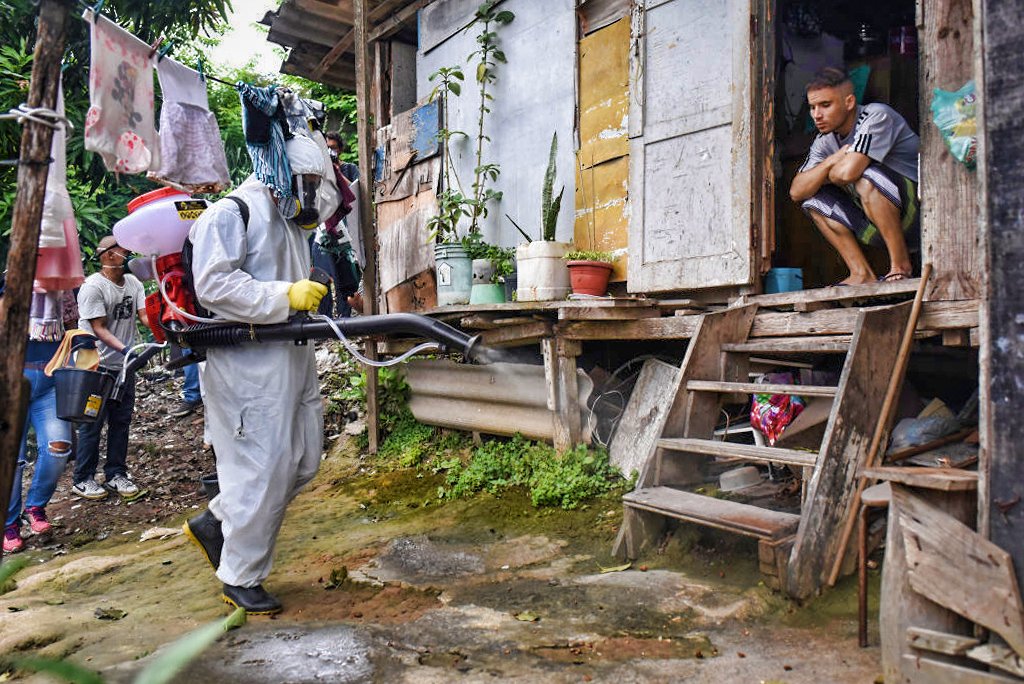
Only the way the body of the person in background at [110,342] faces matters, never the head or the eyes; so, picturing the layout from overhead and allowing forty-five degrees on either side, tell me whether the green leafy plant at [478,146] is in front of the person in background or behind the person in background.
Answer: in front

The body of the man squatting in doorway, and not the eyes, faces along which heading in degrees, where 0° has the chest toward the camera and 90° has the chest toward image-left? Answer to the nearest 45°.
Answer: approximately 45°

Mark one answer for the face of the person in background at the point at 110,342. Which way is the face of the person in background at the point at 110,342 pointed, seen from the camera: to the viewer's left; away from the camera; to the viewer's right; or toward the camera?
to the viewer's right

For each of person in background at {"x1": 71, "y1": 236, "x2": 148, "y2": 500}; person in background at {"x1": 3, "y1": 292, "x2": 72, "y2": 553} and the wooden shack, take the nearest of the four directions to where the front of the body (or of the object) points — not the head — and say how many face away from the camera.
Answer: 0

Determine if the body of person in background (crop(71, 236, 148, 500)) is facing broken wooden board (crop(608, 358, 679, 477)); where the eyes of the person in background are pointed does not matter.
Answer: yes

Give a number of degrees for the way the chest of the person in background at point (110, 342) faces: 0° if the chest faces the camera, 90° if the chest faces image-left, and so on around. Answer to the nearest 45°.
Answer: approximately 315°

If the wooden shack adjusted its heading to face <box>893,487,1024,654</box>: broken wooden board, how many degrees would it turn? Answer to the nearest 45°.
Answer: approximately 45° to its left

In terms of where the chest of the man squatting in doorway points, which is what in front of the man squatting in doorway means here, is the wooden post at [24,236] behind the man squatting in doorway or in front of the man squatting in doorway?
in front

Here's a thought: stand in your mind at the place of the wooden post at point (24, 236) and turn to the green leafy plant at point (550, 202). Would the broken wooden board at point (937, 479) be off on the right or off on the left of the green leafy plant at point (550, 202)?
right

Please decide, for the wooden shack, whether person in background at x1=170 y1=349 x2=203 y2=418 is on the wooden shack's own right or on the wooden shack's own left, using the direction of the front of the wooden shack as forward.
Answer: on the wooden shack's own right

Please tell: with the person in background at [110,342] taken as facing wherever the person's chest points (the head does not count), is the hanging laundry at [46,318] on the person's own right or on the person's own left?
on the person's own right

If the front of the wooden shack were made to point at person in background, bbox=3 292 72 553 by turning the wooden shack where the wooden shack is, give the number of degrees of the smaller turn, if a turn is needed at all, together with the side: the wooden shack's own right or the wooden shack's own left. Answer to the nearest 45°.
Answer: approximately 45° to the wooden shack's own right

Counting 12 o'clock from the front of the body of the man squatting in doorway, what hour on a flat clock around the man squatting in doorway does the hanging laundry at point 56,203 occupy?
The hanging laundry is roughly at 12 o'clock from the man squatting in doorway.
